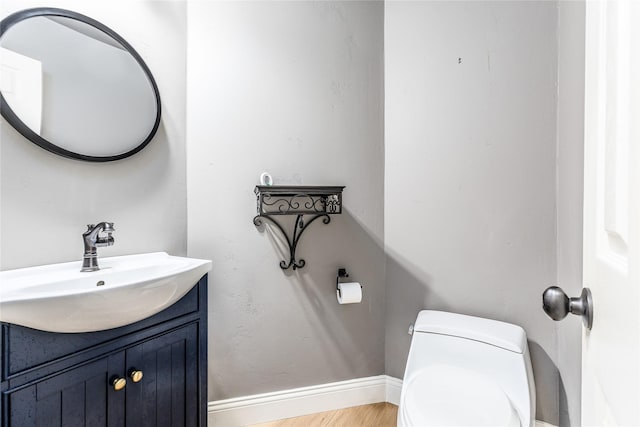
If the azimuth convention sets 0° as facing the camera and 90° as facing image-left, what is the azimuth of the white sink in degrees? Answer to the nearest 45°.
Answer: approximately 315°

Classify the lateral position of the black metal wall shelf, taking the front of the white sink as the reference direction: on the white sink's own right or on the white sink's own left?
on the white sink's own left

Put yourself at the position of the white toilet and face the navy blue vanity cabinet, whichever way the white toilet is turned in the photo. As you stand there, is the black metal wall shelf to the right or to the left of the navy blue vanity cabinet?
right

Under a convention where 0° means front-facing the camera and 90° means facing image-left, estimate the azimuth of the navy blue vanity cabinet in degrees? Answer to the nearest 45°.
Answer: approximately 315°

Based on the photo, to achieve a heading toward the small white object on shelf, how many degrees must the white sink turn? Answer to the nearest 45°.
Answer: approximately 90° to its left

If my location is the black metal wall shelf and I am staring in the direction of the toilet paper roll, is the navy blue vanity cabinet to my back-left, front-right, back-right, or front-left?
back-right
